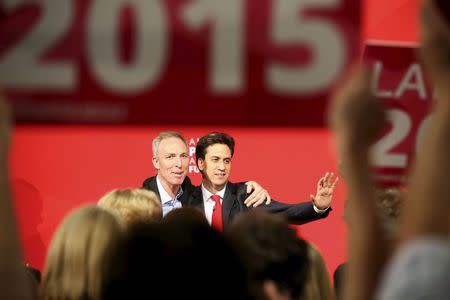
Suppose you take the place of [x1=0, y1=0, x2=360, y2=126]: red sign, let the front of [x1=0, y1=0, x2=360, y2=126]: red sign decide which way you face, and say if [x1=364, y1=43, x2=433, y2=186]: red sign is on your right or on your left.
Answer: on your left

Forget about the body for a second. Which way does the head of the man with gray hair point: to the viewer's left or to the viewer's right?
to the viewer's right
